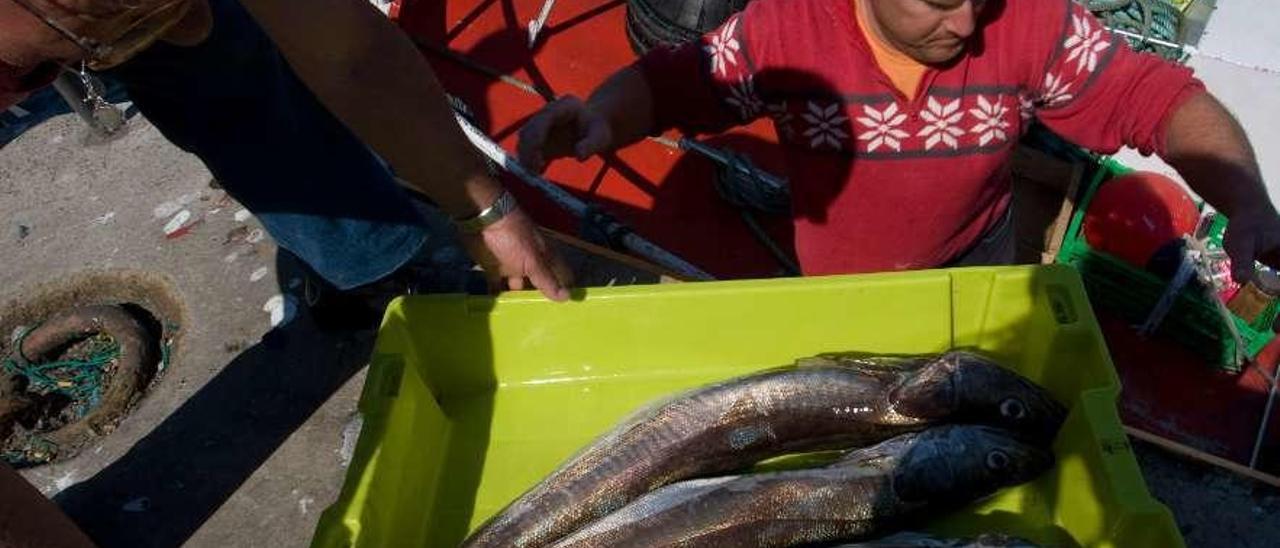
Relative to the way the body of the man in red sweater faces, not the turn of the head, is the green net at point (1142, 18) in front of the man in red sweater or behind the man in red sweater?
behind

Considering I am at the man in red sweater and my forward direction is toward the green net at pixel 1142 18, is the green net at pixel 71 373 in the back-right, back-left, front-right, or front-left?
back-left

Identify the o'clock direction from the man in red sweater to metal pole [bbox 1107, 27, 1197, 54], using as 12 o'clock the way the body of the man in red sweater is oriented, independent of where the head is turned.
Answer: The metal pole is roughly at 7 o'clock from the man in red sweater.

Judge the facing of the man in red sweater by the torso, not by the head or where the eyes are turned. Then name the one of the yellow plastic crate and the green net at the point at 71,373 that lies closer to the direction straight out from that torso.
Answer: the yellow plastic crate

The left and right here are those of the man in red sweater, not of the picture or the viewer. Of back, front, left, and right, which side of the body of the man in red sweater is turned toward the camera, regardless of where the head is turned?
front

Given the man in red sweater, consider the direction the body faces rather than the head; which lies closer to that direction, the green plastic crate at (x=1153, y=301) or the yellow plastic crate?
the yellow plastic crate

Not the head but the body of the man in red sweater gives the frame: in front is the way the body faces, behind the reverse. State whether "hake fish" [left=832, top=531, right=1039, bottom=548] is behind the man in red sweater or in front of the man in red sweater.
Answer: in front

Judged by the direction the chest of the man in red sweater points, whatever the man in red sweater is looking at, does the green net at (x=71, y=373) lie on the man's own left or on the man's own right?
on the man's own right
